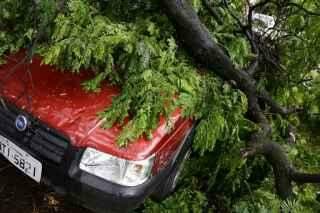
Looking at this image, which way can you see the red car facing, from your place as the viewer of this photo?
facing the viewer and to the left of the viewer
